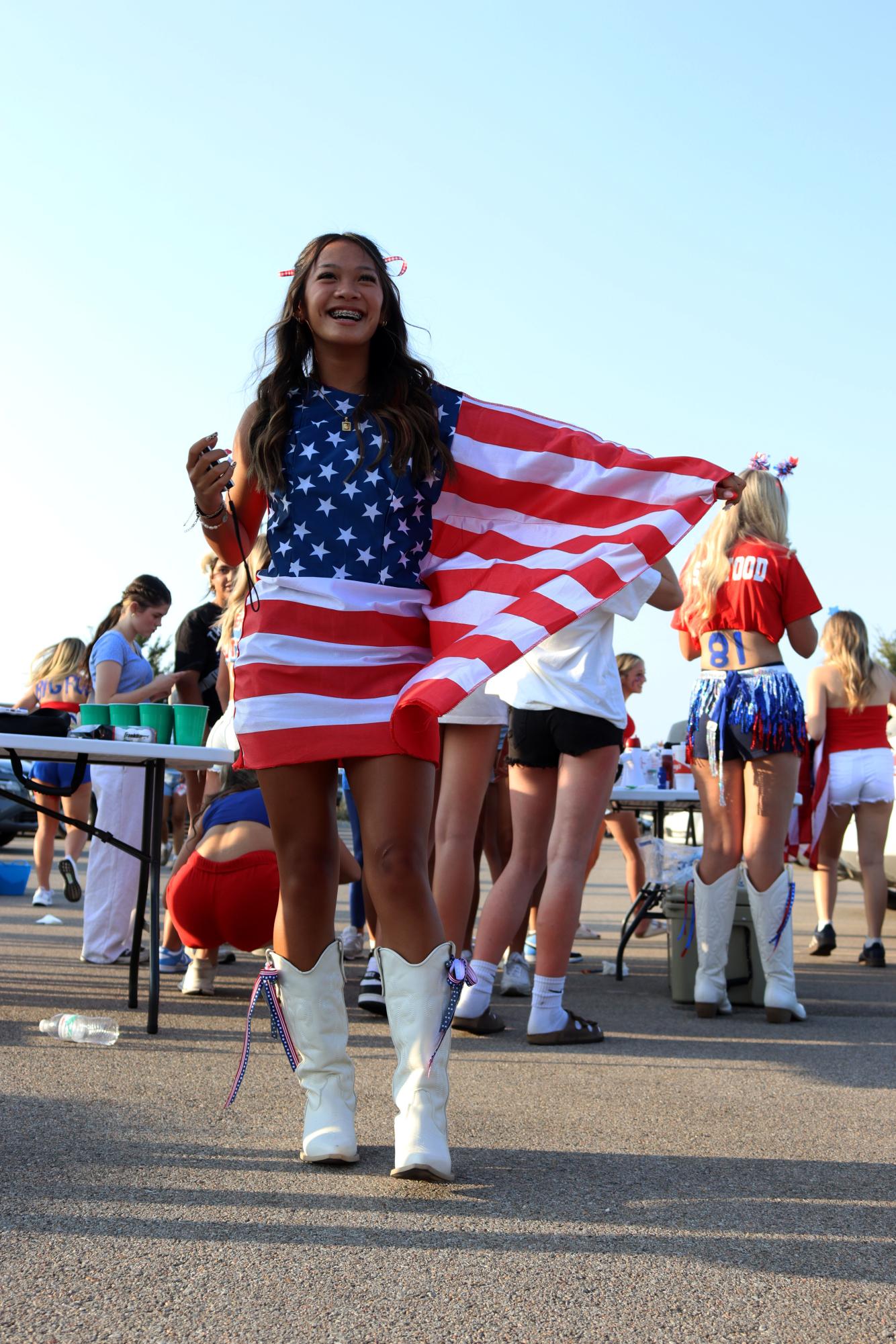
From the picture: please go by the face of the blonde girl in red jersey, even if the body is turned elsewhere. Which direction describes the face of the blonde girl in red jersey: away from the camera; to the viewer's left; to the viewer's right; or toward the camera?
away from the camera

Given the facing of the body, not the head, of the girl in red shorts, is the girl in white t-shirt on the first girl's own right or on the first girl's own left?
on the first girl's own right

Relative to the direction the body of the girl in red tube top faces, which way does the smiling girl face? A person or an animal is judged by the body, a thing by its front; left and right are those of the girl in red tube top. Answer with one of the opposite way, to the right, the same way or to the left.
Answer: the opposite way

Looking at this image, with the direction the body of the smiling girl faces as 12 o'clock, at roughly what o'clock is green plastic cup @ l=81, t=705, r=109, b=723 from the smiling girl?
The green plastic cup is roughly at 5 o'clock from the smiling girl.

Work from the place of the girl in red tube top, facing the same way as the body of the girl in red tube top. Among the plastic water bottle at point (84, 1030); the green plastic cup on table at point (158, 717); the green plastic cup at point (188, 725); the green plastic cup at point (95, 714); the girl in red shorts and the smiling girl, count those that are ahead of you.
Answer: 0

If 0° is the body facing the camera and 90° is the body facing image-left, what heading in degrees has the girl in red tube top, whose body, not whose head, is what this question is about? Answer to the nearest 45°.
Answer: approximately 180°

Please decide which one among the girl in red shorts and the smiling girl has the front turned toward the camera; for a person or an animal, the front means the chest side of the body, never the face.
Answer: the smiling girl

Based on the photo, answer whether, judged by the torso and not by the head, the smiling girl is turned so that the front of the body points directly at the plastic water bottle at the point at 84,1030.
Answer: no

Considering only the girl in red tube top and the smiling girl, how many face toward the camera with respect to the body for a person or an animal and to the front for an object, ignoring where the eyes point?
1

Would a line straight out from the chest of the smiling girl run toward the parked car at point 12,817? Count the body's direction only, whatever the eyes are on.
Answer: no

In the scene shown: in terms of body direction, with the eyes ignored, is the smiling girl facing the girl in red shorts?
no

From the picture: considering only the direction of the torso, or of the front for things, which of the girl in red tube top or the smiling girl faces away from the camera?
the girl in red tube top

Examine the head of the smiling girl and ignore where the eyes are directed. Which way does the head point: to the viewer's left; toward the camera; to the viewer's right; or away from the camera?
toward the camera

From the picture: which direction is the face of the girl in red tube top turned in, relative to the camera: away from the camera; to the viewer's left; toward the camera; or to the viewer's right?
away from the camera

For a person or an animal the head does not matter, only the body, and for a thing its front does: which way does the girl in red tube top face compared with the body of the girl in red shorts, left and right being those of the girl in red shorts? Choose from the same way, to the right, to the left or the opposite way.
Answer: the same way

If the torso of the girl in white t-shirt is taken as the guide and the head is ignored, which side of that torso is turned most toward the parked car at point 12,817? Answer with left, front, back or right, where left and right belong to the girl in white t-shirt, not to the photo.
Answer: left

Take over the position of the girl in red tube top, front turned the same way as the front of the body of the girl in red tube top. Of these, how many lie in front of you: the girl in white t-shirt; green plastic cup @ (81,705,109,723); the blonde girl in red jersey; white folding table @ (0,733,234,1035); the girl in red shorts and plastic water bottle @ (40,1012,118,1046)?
0

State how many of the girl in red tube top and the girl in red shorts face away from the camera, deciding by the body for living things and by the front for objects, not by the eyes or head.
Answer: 2

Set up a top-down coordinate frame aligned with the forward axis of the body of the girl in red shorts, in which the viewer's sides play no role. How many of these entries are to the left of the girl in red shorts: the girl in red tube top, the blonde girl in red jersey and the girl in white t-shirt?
0

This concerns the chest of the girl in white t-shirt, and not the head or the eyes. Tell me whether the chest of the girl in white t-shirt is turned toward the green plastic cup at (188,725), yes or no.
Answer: no

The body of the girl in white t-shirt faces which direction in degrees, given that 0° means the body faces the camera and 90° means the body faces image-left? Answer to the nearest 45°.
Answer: approximately 225°
